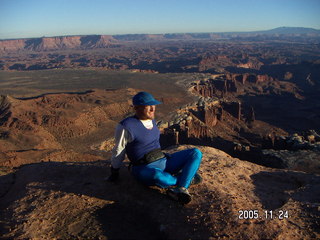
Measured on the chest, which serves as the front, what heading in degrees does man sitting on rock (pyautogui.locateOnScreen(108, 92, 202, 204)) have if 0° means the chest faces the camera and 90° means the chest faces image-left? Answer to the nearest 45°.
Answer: approximately 315°
